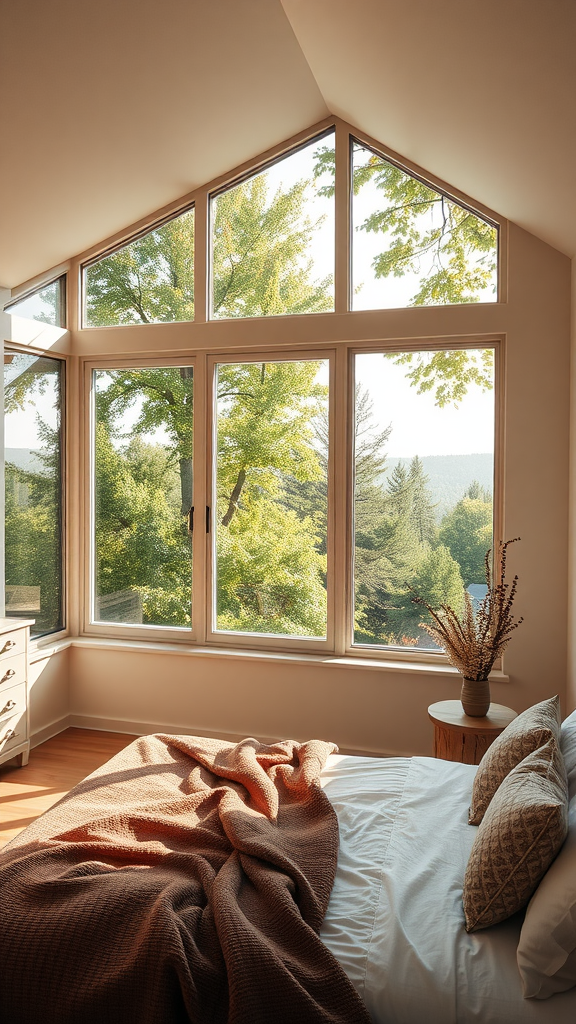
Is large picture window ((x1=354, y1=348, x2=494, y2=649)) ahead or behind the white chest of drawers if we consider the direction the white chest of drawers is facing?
ahead

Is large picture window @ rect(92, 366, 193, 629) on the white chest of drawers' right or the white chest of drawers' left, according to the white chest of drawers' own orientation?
on its left

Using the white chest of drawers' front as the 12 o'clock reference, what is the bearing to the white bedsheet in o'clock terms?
The white bedsheet is roughly at 1 o'clock from the white chest of drawers.

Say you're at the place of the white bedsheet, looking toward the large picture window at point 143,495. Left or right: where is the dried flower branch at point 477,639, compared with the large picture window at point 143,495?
right

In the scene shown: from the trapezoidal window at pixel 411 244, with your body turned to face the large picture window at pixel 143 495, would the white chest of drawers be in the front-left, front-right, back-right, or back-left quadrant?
front-left

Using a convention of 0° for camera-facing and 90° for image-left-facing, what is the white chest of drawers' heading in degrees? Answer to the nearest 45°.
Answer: approximately 315°

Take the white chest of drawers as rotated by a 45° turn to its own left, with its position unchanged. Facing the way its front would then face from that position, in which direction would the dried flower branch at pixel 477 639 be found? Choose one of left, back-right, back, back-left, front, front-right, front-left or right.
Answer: front-right

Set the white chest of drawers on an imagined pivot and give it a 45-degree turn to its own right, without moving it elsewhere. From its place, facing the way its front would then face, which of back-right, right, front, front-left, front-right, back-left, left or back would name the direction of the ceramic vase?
front-left
